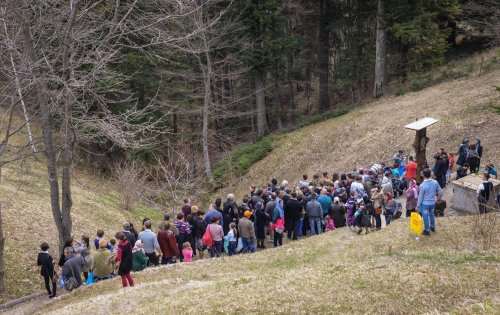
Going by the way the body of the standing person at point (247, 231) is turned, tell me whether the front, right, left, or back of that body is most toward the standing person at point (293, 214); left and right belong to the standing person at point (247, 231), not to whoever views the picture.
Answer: front

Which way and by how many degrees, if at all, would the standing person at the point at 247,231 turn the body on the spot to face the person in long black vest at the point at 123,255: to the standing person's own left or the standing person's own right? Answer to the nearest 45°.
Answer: approximately 180°

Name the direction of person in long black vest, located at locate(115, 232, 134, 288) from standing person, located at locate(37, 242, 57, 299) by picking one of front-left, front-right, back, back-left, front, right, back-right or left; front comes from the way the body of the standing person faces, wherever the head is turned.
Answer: right

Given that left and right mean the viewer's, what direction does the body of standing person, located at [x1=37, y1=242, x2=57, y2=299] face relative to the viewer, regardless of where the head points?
facing away from the viewer and to the right of the viewer

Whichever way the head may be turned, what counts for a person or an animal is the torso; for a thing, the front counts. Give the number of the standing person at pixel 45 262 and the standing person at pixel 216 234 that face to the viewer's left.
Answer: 0

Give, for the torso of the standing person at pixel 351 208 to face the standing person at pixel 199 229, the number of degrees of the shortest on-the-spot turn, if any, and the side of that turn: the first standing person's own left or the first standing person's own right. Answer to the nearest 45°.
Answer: approximately 135° to the first standing person's own left

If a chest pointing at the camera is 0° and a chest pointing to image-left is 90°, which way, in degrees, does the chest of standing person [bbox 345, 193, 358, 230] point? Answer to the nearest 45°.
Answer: approximately 225°
